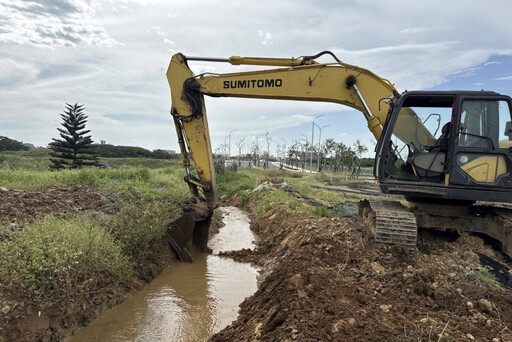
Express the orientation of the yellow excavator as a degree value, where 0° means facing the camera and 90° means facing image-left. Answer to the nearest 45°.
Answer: approximately 90°

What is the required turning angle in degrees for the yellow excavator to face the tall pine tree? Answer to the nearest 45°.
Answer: approximately 45° to its right
